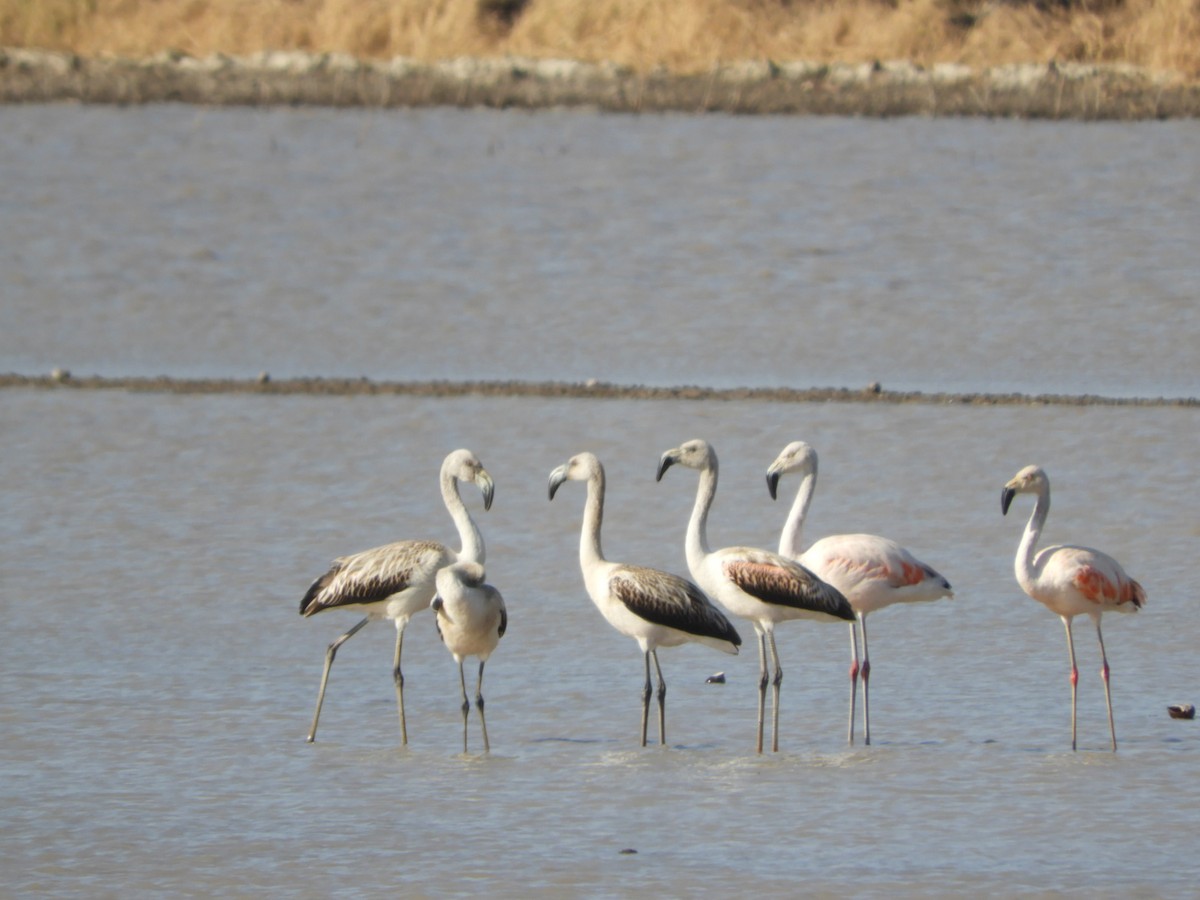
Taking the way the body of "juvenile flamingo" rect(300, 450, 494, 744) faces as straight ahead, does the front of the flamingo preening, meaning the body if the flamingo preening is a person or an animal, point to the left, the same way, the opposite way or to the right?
to the right

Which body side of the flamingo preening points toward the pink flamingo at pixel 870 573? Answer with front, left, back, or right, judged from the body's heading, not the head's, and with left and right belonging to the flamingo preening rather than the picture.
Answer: left

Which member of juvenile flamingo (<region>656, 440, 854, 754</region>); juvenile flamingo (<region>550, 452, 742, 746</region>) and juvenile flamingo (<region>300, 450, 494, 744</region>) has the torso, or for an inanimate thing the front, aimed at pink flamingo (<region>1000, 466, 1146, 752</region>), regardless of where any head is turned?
juvenile flamingo (<region>300, 450, 494, 744</region>)

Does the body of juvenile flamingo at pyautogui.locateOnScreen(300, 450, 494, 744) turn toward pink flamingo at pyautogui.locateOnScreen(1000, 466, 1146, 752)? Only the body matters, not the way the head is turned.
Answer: yes

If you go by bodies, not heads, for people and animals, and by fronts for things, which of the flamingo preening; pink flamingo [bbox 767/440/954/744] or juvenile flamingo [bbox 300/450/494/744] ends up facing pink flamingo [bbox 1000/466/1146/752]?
the juvenile flamingo

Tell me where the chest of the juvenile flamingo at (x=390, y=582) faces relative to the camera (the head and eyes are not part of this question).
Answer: to the viewer's right

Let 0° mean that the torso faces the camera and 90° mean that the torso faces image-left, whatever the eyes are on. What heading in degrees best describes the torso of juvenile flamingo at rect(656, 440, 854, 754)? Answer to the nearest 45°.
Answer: approximately 90°

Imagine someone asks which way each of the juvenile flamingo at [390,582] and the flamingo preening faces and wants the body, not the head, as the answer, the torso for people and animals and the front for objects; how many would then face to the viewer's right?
1

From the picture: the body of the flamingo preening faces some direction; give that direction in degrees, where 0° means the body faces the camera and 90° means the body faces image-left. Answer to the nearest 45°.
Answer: approximately 0°

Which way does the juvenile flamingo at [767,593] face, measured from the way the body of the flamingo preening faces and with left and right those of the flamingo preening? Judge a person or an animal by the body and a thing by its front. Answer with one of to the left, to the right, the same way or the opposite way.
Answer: to the right

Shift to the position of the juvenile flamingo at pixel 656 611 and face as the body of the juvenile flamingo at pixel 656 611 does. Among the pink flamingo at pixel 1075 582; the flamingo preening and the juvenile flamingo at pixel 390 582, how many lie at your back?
1

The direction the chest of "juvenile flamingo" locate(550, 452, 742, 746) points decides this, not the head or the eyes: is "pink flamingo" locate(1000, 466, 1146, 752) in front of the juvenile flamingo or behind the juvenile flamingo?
behind

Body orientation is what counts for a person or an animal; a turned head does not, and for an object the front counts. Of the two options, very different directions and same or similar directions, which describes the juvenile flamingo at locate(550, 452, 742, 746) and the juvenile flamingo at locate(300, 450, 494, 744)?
very different directions

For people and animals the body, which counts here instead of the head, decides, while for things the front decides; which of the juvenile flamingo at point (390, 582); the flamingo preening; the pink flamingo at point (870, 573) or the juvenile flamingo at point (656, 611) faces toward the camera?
the flamingo preening

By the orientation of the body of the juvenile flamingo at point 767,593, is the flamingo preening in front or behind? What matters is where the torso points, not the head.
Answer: in front

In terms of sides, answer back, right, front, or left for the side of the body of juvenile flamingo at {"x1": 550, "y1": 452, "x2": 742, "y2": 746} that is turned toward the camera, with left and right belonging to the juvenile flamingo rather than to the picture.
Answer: left
